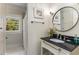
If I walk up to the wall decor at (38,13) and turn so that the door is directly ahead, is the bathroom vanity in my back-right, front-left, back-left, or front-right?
back-left

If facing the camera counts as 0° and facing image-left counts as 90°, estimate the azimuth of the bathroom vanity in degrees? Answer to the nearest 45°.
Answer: approximately 45°

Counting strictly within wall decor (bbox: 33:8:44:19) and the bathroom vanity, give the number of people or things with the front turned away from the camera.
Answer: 0

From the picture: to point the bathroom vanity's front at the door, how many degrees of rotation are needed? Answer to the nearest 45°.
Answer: approximately 45° to its right
